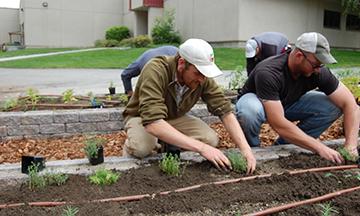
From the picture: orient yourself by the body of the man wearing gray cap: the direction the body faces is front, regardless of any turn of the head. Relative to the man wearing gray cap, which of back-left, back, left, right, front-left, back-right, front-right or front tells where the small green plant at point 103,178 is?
right

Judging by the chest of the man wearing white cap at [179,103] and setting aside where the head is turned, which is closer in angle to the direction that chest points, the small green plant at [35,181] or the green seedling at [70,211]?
the green seedling

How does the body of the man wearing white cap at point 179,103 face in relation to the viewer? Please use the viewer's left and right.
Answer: facing the viewer and to the right of the viewer

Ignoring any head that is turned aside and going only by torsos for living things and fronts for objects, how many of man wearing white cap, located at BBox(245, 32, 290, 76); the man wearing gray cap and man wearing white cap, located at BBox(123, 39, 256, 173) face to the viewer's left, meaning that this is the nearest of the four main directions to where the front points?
1

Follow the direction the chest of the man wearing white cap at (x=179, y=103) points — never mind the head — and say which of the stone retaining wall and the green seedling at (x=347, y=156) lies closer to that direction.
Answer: the green seedling

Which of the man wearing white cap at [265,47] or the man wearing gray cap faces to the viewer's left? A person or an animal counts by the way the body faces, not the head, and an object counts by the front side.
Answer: the man wearing white cap

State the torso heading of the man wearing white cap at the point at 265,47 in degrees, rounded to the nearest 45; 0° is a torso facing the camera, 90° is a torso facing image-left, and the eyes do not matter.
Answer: approximately 90°

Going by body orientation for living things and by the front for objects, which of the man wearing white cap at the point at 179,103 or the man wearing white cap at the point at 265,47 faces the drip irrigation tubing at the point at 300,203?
the man wearing white cap at the point at 179,103

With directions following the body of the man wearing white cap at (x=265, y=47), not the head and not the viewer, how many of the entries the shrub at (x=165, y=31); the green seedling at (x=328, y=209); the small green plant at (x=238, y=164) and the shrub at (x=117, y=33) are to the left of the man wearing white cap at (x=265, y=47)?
2

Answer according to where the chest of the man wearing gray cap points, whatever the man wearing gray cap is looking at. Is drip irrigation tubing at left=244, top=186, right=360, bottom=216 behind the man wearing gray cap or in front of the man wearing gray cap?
in front

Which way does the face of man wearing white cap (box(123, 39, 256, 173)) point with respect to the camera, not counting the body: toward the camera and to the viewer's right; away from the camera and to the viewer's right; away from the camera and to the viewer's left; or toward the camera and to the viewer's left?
toward the camera and to the viewer's right
